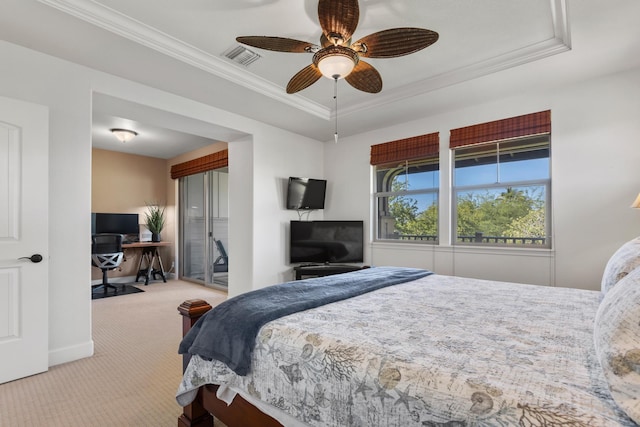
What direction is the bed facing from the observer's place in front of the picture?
facing away from the viewer and to the left of the viewer

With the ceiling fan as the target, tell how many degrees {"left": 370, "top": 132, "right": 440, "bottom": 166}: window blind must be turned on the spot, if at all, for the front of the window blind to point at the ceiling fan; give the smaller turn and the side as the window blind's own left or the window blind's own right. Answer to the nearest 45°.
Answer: approximately 45° to the window blind's own left

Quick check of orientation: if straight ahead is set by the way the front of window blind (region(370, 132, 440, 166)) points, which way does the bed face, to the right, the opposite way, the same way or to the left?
to the right

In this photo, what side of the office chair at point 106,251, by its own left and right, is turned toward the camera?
back

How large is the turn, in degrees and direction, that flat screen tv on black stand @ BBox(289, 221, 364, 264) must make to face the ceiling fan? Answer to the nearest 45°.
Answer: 0° — it already faces it

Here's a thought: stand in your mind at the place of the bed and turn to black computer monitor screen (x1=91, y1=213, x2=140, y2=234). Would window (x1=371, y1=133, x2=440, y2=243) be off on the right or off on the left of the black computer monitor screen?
right

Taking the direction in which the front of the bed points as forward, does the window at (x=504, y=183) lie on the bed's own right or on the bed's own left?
on the bed's own right

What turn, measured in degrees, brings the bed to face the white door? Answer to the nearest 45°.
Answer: approximately 45° to its left

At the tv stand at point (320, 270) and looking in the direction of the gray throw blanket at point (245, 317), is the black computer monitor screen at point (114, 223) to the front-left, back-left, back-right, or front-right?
back-right

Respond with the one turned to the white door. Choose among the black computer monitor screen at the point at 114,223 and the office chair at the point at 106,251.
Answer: the black computer monitor screen
